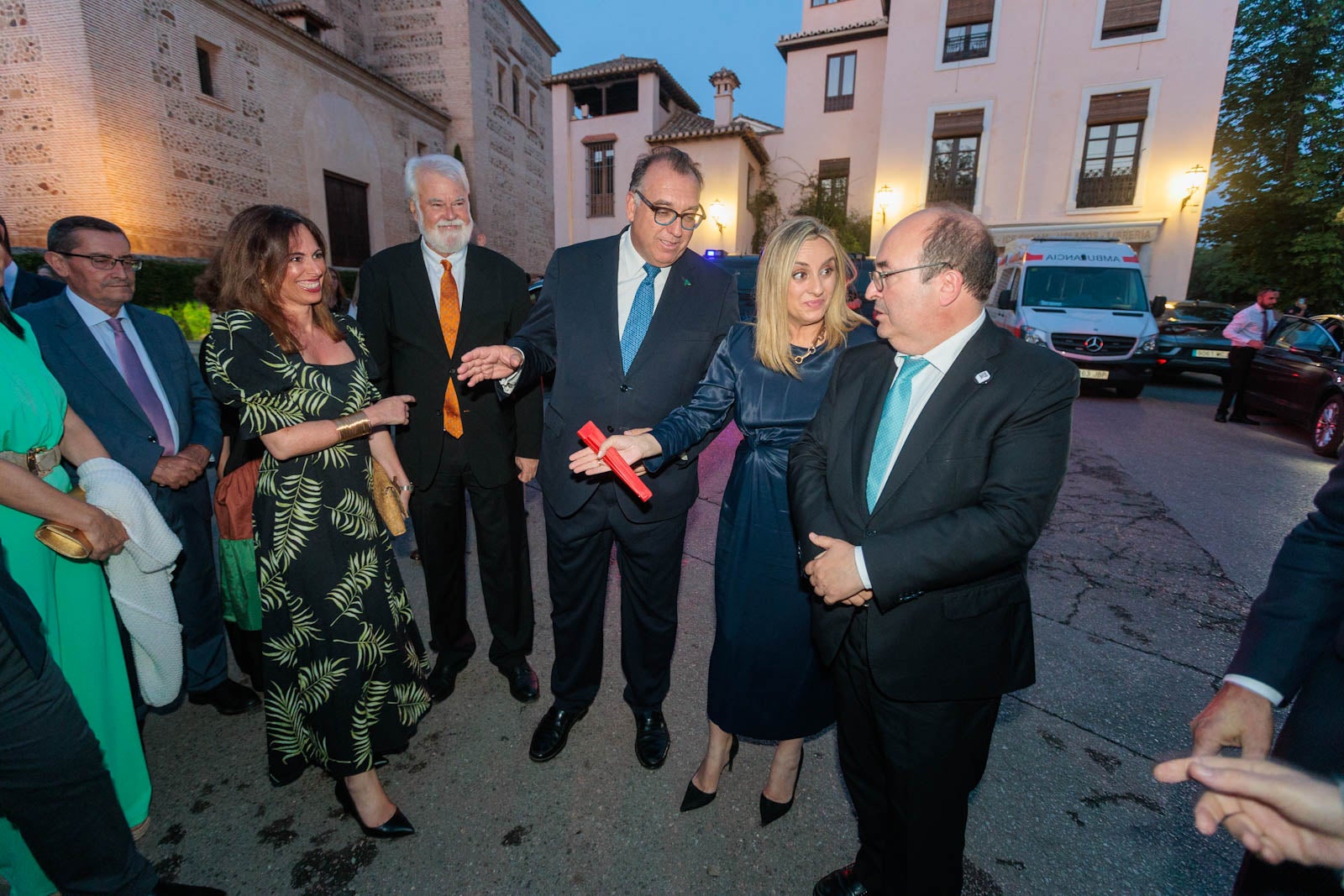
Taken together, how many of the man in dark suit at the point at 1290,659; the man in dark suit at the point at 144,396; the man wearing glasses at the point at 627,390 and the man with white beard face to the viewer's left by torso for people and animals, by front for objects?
1

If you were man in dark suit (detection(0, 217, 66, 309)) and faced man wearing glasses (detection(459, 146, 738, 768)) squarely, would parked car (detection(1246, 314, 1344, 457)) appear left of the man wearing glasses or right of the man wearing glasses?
left

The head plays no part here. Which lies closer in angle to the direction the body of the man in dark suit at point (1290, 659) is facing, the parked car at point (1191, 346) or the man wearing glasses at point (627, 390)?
the man wearing glasses

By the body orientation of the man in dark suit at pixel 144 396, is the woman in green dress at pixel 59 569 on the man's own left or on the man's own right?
on the man's own right

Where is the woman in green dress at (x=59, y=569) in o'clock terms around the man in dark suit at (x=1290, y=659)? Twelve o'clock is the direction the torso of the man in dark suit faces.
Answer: The woman in green dress is roughly at 11 o'clock from the man in dark suit.

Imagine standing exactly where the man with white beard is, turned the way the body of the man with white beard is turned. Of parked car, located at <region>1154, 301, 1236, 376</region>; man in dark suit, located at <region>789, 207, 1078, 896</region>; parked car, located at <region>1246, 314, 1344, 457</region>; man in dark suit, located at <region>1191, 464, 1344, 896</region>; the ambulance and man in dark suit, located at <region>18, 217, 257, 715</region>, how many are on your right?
1

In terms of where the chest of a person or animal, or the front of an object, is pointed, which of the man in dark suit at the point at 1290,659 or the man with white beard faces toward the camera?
the man with white beard

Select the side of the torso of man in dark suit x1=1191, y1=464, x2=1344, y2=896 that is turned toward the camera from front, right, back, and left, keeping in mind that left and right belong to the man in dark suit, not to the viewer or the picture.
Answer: left

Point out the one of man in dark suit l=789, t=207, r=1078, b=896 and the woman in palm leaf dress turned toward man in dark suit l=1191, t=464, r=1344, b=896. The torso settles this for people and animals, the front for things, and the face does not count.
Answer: the woman in palm leaf dress

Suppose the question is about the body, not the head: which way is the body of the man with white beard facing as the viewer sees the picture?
toward the camera

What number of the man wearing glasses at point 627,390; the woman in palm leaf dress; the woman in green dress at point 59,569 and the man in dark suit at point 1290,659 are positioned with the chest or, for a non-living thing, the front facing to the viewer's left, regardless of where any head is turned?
1

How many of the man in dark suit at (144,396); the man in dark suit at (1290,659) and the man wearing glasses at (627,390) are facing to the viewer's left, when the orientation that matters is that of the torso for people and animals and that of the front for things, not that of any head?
1

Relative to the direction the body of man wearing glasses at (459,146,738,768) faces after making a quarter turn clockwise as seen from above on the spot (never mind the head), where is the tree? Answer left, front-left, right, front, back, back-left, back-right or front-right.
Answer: back-right

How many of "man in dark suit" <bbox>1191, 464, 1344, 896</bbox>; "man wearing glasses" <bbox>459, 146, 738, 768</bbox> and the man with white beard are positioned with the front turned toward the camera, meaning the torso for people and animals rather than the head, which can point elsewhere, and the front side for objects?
2

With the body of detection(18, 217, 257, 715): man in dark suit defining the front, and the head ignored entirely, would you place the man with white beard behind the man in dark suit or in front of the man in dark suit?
in front
